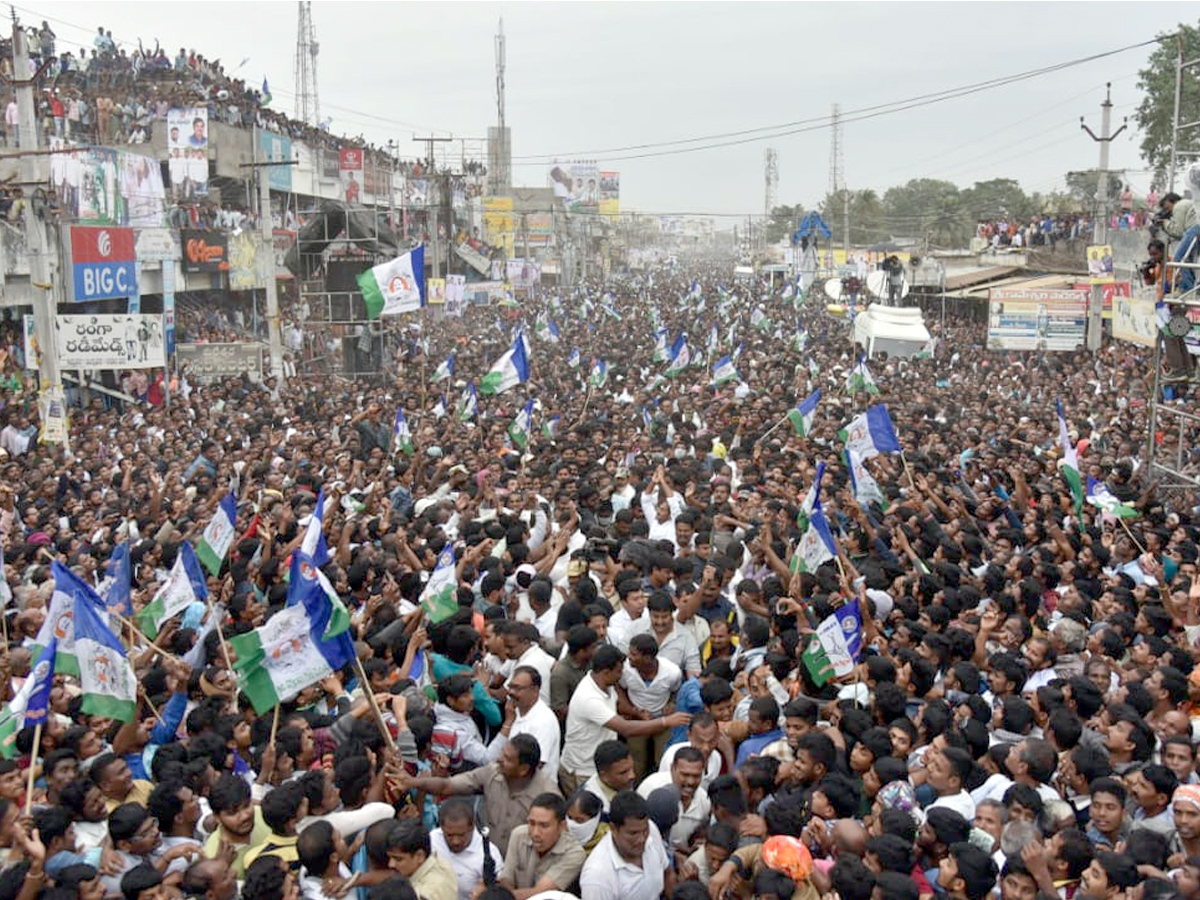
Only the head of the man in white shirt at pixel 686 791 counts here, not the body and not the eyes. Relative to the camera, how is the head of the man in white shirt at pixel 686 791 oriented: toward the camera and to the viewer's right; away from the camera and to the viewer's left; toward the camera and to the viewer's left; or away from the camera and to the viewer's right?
toward the camera and to the viewer's left

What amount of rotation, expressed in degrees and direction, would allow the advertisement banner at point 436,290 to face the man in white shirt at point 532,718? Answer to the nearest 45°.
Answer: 0° — it already faces them

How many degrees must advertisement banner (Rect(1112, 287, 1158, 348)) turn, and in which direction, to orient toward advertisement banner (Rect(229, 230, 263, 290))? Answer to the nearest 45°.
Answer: approximately 45° to its right

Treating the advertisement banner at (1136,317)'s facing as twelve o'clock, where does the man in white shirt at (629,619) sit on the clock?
The man in white shirt is roughly at 11 o'clock from the advertisement banner.

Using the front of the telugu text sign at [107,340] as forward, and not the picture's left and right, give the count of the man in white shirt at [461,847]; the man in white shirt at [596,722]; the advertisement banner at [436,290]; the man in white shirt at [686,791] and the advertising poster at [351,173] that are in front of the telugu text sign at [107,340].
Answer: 3

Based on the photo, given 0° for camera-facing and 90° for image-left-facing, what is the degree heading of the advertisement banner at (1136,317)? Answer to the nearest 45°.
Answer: approximately 45°

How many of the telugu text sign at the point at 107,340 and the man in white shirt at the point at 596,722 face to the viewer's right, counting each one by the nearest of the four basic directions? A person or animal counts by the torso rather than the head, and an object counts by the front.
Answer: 1

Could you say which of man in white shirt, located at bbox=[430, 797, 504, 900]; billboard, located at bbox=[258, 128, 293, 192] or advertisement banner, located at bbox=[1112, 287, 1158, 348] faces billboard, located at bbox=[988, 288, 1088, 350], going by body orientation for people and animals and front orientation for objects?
billboard, located at bbox=[258, 128, 293, 192]

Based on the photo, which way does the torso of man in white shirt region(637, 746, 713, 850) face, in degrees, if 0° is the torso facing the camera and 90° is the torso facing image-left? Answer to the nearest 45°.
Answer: approximately 0°

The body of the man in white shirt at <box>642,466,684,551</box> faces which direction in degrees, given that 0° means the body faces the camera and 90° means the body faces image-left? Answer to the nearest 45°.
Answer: approximately 0°
